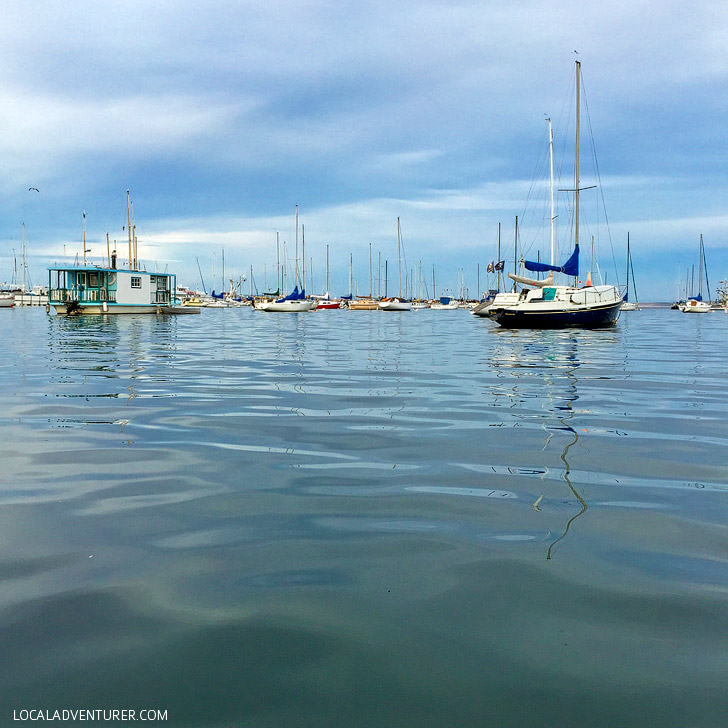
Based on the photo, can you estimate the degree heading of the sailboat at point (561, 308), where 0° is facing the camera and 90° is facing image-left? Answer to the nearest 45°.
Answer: approximately 225°
